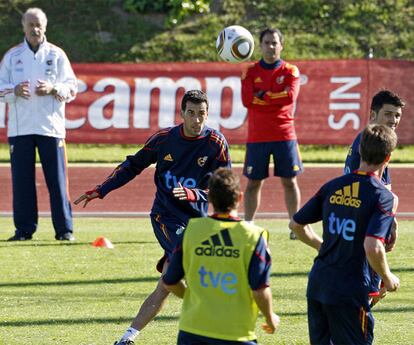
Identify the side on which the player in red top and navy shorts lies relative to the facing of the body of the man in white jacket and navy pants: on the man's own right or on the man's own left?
on the man's own left

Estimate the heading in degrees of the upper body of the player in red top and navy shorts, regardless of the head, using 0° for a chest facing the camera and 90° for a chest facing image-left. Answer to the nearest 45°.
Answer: approximately 0°

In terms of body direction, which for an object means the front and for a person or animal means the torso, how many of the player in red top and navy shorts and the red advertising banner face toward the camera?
2

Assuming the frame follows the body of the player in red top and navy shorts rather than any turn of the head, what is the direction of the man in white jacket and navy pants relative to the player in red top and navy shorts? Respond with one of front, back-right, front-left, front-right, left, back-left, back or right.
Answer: right

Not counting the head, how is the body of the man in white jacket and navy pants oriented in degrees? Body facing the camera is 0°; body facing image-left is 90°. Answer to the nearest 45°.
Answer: approximately 0°
